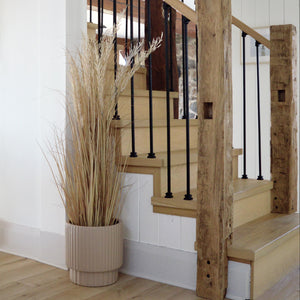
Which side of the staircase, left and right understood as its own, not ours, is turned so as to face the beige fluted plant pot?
right

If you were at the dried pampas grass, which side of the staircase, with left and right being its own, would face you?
right

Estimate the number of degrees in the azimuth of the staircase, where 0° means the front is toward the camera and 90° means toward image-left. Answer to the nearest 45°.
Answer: approximately 315°
